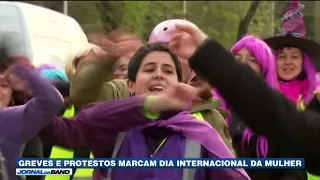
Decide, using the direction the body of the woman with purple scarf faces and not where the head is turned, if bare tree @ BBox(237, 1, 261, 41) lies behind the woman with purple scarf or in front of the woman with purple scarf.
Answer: behind

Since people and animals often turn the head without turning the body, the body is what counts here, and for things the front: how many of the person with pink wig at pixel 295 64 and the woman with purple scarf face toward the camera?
2

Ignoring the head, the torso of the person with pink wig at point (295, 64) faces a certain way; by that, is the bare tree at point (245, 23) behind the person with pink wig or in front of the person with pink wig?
behind

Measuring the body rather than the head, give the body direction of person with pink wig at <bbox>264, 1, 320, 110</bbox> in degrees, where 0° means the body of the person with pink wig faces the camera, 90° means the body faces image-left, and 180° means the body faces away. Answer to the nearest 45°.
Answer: approximately 0°

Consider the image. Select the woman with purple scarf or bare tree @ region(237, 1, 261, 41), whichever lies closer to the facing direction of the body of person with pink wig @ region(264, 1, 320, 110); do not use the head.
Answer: the woman with purple scarf

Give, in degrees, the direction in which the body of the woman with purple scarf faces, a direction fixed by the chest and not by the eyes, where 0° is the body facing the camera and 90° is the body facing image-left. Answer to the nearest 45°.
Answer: approximately 0°

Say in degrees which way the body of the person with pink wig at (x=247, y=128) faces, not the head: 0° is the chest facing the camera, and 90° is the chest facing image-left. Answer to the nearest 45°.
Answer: approximately 45°
